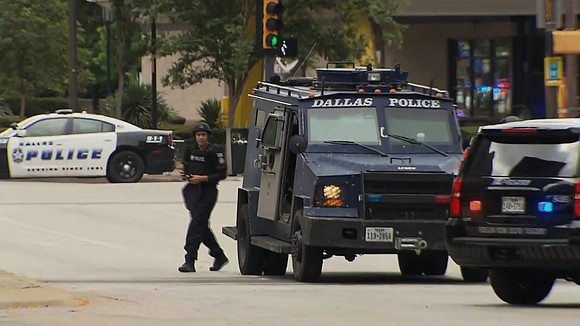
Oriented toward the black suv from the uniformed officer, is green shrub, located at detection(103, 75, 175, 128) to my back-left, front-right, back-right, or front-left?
back-left

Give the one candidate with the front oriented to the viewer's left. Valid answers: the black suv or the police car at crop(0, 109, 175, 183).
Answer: the police car

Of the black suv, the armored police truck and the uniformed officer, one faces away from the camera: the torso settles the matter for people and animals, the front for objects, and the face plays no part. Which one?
the black suv

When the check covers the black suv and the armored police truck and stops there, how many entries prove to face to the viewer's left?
0

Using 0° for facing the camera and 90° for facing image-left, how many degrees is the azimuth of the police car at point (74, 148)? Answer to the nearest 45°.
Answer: approximately 90°

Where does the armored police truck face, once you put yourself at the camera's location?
facing the viewer and to the right of the viewer

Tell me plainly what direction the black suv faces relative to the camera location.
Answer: facing away from the viewer

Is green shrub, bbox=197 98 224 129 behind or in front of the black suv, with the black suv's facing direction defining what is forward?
in front
